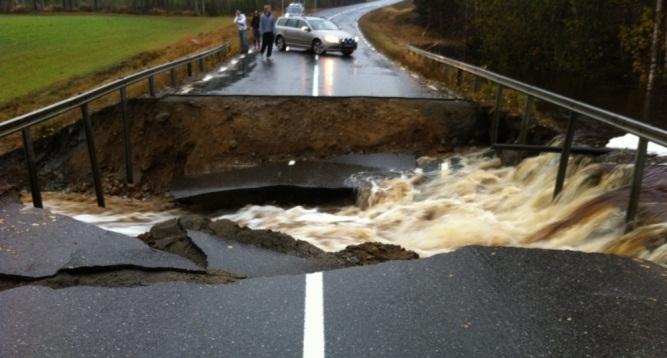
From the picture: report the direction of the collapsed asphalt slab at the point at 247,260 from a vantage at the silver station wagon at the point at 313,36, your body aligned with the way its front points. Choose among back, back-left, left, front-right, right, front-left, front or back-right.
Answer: front-right

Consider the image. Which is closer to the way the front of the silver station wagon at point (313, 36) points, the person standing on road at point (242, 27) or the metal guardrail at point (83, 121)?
the metal guardrail

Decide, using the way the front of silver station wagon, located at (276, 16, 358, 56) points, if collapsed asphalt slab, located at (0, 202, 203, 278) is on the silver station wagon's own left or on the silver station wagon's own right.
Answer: on the silver station wagon's own right

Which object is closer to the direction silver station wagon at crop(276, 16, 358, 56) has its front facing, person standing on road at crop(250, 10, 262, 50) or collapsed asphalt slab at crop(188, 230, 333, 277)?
the collapsed asphalt slab

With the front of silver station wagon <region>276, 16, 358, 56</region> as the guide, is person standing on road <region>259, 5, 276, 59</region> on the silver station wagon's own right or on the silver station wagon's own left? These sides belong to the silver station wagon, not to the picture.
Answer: on the silver station wagon's own right

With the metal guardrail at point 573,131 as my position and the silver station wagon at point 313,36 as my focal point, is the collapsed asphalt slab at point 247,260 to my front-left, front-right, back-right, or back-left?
back-left

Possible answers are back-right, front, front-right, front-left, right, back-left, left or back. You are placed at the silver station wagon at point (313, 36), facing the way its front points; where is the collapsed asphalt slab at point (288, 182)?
front-right

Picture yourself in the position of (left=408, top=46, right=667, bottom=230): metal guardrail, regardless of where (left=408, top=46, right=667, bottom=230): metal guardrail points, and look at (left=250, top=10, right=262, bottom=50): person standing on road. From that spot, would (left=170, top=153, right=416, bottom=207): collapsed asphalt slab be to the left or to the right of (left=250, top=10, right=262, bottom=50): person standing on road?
left

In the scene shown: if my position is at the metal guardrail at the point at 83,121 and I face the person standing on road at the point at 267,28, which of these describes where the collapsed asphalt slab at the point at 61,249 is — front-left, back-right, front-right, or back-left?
back-right

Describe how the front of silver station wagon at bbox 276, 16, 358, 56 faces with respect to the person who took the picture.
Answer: facing the viewer and to the right of the viewer
